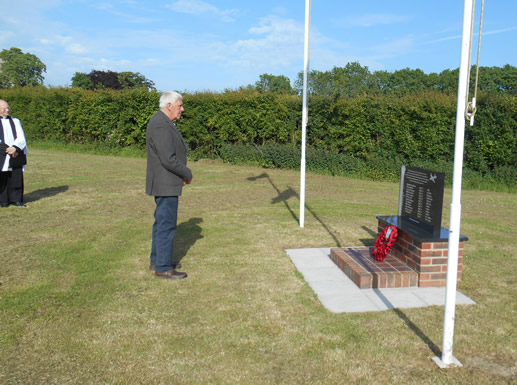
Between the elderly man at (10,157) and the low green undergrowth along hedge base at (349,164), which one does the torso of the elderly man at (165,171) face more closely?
the low green undergrowth along hedge base

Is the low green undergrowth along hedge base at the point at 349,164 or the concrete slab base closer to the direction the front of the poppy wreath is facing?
the concrete slab base

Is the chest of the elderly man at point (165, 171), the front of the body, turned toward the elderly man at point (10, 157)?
no

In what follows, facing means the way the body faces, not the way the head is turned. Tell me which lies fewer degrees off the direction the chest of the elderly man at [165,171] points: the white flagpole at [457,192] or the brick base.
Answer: the brick base

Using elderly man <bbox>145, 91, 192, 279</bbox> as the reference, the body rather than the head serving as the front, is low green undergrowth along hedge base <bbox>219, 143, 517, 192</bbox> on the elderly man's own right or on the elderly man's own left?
on the elderly man's own left

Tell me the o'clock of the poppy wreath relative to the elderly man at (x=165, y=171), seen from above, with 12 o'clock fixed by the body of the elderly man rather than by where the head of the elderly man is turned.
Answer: The poppy wreath is roughly at 12 o'clock from the elderly man.

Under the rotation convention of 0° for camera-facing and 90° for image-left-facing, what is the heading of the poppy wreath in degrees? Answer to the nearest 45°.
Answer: approximately 45°

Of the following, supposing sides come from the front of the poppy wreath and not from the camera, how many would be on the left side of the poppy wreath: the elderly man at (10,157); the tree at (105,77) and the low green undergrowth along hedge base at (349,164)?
0

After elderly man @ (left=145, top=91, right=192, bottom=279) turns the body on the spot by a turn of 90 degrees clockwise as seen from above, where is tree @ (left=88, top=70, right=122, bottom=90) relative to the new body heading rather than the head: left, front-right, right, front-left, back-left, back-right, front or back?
back

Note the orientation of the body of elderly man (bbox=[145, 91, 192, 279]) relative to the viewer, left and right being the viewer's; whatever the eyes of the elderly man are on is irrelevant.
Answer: facing to the right of the viewer

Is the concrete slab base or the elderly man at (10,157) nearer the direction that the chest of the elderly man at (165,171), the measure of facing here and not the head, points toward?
the concrete slab base

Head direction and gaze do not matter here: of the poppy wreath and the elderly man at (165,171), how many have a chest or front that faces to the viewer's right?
1

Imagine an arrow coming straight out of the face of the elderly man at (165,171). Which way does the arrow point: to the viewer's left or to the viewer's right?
to the viewer's right

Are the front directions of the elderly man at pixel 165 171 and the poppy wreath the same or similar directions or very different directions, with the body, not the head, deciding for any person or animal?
very different directions

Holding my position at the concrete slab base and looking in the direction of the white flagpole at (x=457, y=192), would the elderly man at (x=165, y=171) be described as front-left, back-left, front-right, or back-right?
back-right

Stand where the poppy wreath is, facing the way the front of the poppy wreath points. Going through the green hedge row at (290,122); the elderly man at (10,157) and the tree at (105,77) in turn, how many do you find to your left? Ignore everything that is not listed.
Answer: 0

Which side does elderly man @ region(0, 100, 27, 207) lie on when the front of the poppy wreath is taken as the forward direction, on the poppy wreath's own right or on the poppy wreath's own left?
on the poppy wreath's own right

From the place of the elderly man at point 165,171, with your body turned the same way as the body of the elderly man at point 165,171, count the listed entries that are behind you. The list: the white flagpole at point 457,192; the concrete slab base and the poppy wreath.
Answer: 0

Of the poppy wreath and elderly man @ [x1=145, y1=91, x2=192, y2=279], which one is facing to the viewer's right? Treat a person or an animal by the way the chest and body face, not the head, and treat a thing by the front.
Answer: the elderly man

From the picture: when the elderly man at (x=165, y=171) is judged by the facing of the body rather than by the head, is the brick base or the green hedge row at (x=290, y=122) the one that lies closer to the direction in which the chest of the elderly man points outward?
the brick base

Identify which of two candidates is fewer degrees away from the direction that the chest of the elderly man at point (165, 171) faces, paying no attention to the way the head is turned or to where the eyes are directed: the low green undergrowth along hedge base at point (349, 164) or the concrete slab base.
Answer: the concrete slab base
